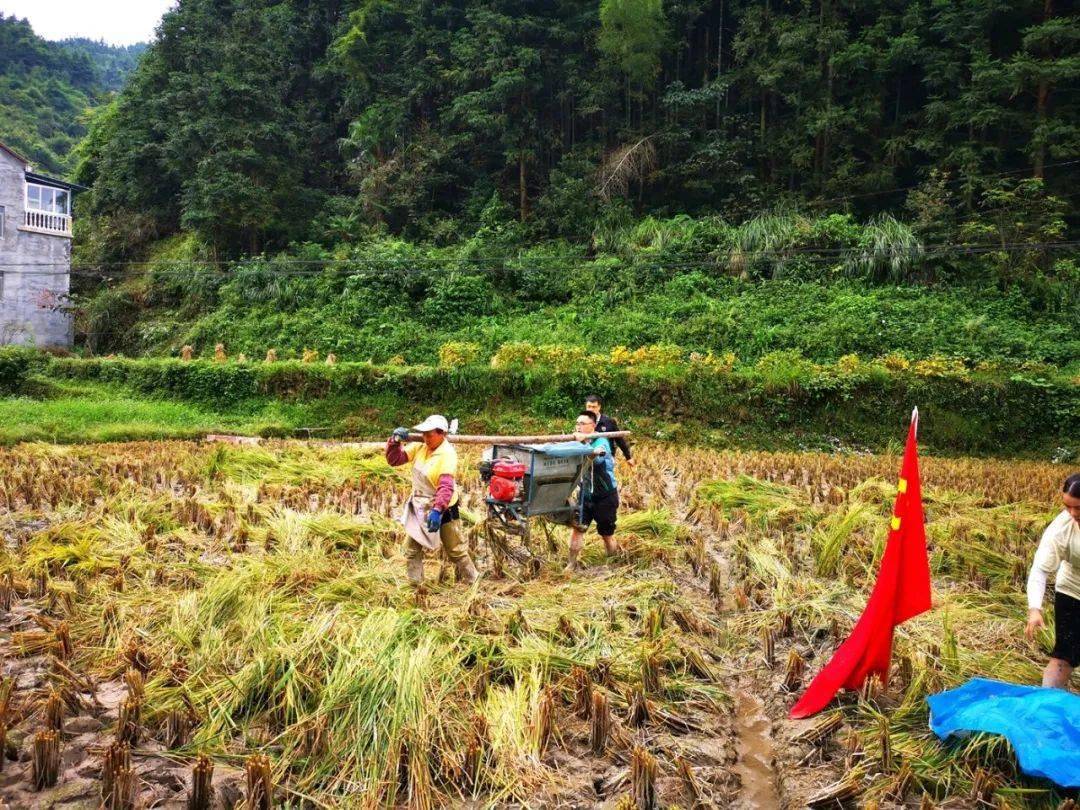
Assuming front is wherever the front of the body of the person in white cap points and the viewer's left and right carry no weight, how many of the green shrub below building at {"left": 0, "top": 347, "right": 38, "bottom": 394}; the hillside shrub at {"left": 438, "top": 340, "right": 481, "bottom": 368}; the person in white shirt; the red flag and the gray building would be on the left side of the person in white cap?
2

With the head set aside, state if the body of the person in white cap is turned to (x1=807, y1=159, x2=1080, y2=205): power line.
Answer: no

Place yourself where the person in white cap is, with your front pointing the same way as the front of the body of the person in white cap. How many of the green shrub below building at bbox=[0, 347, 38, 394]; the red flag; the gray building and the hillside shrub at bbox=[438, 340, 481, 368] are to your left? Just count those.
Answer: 1

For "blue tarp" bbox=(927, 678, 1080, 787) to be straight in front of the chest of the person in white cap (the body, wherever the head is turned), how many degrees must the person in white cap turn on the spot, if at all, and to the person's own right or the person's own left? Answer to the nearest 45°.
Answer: approximately 90° to the person's own left

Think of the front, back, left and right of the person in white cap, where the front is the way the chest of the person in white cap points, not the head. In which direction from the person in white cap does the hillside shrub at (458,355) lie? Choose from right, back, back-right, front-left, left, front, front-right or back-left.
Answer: back-right

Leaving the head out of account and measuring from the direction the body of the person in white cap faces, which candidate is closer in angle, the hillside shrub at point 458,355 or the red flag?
the red flag

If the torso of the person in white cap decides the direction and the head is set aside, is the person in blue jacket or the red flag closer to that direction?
the red flag

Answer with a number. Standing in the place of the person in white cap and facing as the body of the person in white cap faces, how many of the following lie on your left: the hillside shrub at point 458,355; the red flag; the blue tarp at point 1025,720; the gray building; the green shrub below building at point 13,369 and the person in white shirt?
3

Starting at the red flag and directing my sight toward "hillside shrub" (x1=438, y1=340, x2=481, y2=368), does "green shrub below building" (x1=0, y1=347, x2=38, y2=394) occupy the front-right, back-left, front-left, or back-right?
front-left

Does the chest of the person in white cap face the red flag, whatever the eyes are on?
no

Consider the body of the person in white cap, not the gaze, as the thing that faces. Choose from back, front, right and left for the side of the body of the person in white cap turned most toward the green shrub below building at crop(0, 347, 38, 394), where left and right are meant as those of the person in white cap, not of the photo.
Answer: right

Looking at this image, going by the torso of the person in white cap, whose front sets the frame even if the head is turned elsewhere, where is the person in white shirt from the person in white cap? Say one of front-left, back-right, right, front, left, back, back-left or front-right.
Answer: left

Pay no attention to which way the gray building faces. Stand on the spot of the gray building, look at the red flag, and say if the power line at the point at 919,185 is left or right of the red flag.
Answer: left
